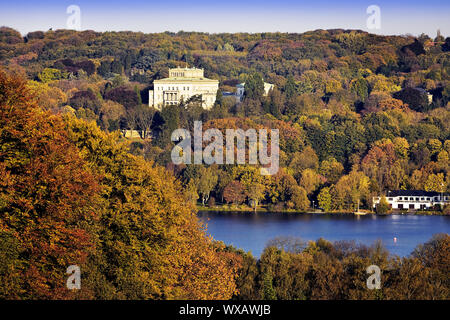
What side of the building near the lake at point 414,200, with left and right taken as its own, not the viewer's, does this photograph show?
front
